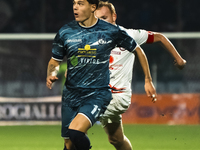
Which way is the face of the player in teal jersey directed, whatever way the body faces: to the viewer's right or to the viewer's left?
to the viewer's left

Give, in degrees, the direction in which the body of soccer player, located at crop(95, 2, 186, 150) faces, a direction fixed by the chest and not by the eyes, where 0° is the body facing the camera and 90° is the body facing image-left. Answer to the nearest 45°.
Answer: approximately 45°

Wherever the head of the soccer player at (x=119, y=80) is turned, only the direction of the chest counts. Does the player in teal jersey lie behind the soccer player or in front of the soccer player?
in front
